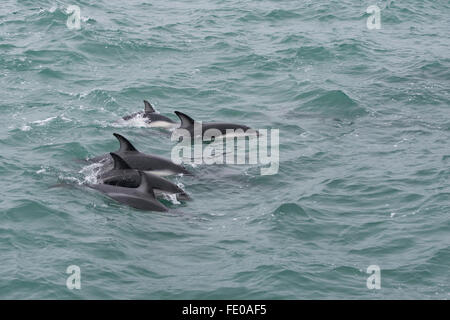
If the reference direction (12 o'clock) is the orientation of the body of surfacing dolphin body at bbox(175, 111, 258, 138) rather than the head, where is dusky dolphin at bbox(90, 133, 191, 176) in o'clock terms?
The dusky dolphin is roughly at 4 o'clock from the surfacing dolphin body.

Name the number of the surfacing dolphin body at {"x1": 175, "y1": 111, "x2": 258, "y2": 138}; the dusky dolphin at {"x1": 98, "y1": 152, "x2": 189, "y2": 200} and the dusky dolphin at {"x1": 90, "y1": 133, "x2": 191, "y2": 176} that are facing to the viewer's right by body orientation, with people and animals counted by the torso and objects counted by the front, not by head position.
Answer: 3

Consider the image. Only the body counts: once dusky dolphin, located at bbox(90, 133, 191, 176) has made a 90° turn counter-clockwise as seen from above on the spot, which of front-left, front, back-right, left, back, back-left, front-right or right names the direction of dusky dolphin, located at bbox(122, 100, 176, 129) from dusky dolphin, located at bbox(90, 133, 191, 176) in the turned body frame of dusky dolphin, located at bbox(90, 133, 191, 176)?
front

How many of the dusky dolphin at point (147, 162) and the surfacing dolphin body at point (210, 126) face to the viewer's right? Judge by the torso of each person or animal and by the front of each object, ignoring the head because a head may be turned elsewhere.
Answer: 2

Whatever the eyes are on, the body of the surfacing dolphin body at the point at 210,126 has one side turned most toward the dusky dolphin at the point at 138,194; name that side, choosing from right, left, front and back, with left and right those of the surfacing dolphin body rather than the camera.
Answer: right

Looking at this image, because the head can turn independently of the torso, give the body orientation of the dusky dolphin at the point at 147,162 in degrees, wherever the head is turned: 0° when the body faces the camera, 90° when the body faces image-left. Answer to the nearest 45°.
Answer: approximately 270°

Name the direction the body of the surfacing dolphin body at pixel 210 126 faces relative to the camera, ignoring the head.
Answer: to the viewer's right

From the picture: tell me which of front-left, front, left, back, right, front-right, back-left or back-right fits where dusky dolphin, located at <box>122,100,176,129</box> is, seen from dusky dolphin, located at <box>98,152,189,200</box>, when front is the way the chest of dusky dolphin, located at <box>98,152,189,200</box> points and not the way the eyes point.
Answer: left

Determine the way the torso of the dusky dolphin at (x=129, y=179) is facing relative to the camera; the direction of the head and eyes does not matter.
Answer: to the viewer's right

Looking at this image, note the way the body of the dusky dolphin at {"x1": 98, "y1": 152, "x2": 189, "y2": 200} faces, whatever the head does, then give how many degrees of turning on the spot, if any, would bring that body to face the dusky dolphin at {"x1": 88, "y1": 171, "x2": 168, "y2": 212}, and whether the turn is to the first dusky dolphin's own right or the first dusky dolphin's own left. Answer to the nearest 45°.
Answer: approximately 90° to the first dusky dolphin's own right

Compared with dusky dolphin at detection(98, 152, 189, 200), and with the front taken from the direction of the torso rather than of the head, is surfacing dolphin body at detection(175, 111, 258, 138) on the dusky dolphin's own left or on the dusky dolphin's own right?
on the dusky dolphin's own left
